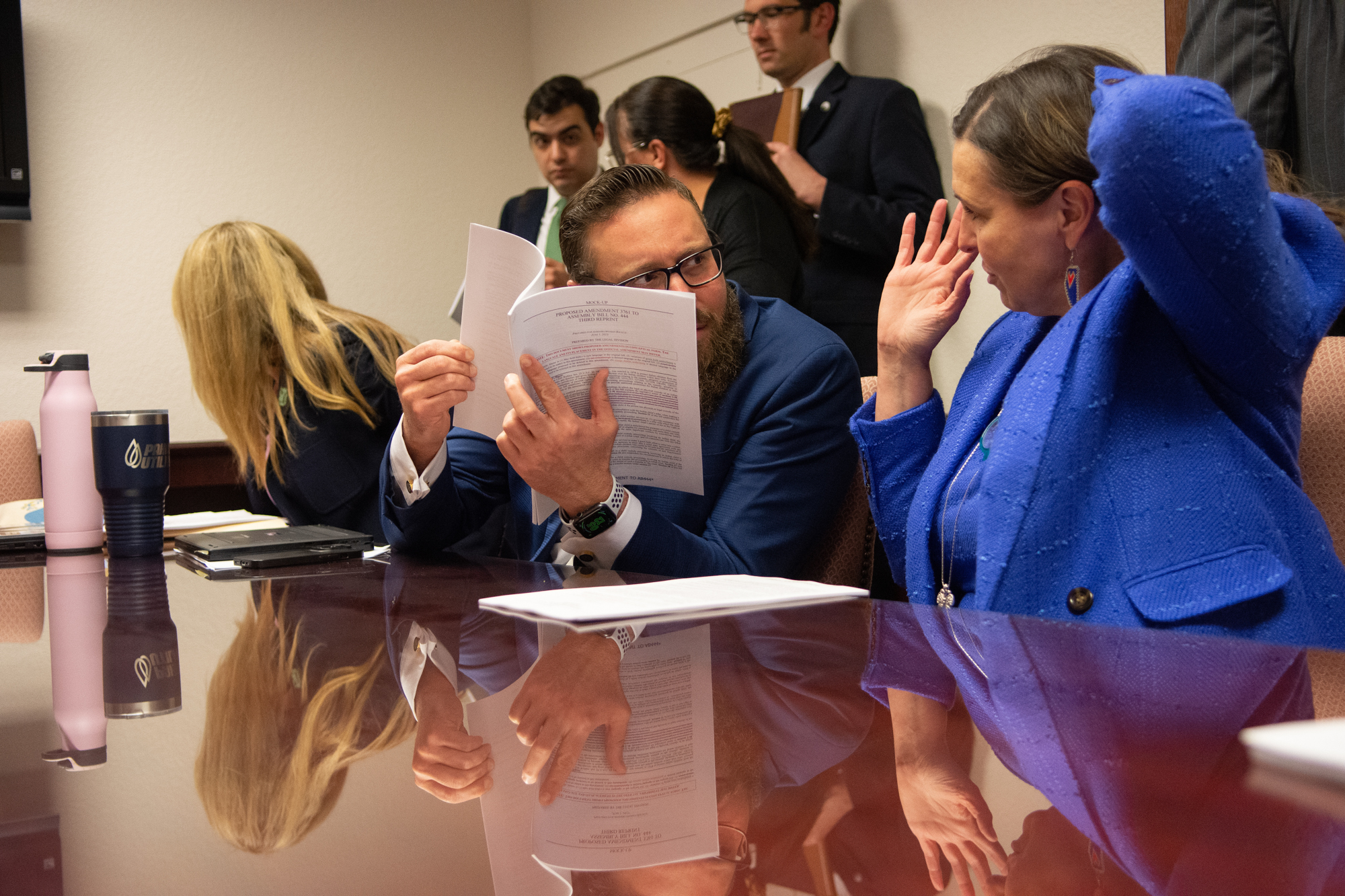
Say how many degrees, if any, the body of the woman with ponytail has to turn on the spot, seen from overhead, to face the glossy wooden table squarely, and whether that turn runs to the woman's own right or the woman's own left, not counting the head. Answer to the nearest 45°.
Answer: approximately 90° to the woman's own left

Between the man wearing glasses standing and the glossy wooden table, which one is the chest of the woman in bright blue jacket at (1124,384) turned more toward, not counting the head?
the glossy wooden table

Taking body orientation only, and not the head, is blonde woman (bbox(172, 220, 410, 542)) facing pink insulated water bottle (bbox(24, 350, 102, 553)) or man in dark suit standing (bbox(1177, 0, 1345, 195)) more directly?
the pink insulated water bottle

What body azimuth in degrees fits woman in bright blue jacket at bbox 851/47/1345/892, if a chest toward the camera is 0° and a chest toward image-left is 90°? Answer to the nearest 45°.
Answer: approximately 45°

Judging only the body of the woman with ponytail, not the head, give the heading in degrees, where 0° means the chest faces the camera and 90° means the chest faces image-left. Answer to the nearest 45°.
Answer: approximately 90°

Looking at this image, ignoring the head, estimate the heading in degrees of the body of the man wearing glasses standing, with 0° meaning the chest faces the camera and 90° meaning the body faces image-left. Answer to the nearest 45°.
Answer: approximately 45°

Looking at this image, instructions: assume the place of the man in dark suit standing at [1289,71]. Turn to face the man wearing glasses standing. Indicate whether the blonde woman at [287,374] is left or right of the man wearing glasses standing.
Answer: left

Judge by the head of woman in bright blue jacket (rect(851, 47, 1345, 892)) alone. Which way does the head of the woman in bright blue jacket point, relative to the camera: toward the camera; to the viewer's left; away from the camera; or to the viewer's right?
to the viewer's left
